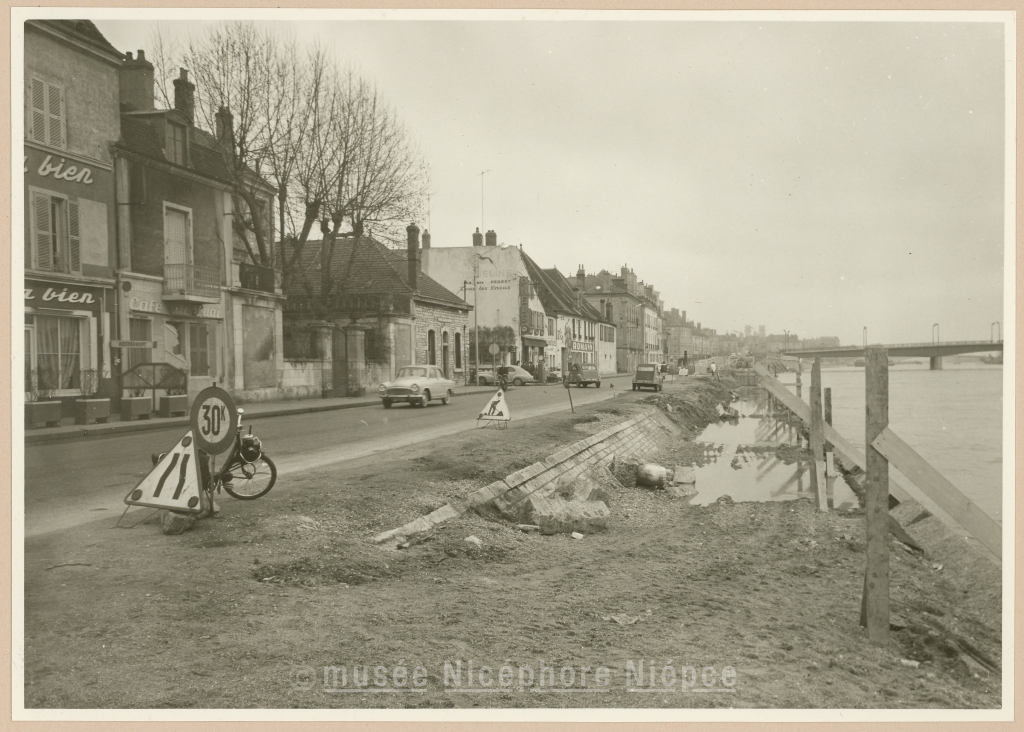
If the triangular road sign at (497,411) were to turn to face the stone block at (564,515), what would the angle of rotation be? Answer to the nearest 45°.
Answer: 0° — it already faces it

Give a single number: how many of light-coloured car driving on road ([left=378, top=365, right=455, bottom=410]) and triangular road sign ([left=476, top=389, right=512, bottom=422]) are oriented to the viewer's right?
0

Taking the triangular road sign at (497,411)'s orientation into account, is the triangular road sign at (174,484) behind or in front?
in front

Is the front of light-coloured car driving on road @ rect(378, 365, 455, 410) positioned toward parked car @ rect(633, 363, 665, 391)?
no

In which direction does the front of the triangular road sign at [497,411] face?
toward the camera

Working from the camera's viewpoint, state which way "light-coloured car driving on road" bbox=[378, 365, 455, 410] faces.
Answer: facing the viewer and to the left of the viewer

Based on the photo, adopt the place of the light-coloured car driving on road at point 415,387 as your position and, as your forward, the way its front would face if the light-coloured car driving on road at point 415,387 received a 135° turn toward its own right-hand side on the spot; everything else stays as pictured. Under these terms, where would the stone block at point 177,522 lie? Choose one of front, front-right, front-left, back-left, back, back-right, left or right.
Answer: back

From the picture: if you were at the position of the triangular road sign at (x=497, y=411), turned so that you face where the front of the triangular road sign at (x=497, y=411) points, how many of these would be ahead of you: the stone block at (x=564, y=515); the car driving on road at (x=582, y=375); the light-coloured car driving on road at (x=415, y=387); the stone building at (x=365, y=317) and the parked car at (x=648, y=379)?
1

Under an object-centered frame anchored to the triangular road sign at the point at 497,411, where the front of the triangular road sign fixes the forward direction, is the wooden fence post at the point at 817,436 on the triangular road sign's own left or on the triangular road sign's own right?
on the triangular road sign's own left

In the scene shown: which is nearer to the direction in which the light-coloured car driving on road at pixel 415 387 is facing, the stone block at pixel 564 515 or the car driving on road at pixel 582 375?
the stone block

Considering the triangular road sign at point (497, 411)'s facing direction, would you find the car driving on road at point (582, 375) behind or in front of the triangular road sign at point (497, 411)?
behind

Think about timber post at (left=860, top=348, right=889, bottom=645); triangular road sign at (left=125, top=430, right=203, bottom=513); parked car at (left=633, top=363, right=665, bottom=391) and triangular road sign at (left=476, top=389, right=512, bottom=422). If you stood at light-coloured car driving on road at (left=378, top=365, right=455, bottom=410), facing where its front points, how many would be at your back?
1

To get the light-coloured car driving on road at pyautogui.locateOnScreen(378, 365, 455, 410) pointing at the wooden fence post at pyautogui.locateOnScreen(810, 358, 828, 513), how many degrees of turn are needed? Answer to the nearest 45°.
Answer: approximately 90° to its left

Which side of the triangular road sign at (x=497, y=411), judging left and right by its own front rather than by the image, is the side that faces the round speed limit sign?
front

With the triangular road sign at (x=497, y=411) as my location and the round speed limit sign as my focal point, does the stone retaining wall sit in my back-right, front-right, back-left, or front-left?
front-left

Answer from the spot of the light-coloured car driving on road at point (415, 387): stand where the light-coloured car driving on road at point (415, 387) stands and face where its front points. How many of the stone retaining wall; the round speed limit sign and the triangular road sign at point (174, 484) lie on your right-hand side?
0
